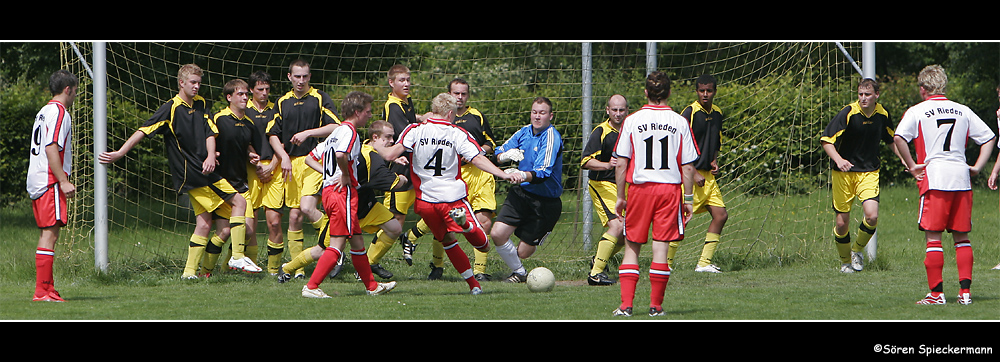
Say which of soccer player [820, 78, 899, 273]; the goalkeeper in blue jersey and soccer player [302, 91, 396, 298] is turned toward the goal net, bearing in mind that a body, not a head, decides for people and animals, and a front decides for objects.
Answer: soccer player [302, 91, 396, 298]

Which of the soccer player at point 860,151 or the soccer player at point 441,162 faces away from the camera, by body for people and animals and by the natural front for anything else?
the soccer player at point 441,162

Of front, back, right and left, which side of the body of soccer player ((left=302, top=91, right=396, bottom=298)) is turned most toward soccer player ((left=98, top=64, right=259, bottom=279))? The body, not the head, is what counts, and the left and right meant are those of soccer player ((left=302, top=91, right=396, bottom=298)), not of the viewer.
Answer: left

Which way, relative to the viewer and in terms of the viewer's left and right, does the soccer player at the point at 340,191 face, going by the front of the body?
facing away from the viewer and to the right of the viewer

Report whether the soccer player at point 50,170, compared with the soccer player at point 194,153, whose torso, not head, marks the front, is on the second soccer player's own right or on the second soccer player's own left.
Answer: on the second soccer player's own right

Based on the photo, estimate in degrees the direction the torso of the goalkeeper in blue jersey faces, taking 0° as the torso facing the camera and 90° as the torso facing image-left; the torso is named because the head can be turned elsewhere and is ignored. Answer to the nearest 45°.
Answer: approximately 45°

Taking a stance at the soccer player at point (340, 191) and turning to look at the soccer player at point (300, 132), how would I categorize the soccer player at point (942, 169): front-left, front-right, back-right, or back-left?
back-right

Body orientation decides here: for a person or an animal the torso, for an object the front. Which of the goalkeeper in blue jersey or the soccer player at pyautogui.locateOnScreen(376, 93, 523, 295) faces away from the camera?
the soccer player
